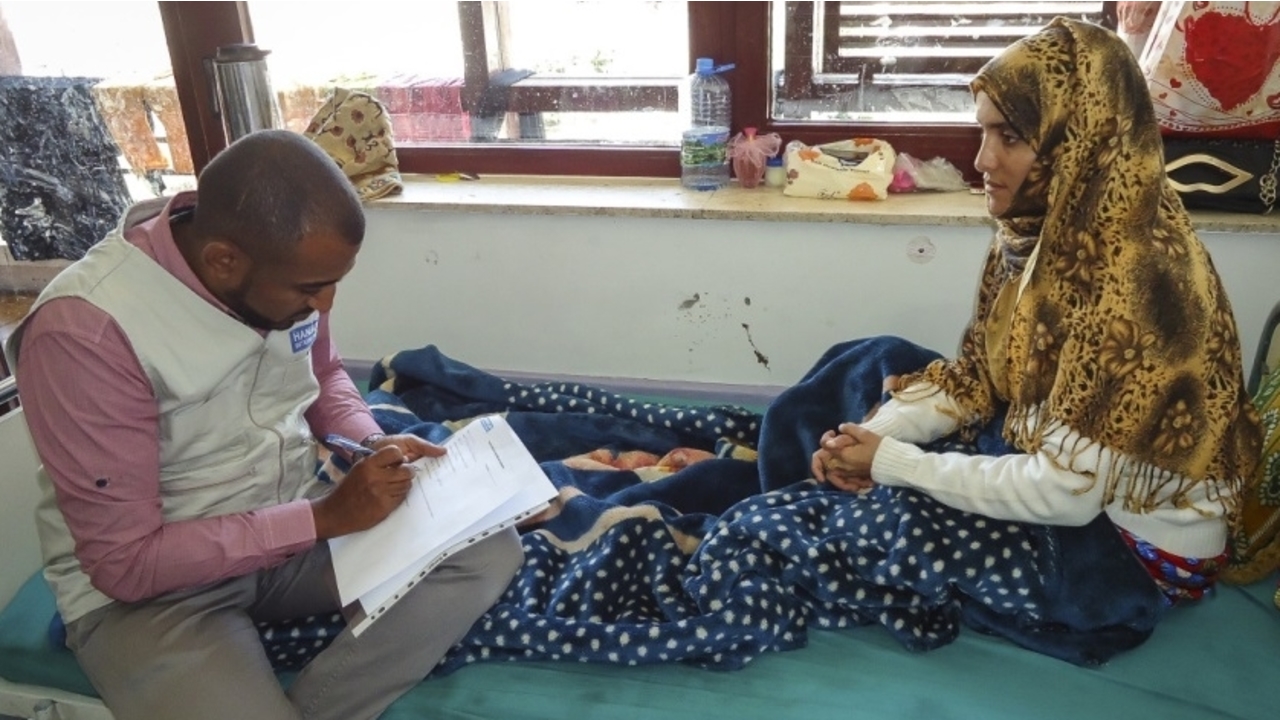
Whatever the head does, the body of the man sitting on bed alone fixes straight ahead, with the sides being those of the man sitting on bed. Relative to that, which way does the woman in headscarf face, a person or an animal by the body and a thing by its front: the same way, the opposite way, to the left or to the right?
the opposite way

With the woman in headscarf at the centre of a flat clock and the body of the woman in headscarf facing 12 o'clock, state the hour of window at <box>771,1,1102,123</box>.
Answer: The window is roughly at 2 o'clock from the woman in headscarf.

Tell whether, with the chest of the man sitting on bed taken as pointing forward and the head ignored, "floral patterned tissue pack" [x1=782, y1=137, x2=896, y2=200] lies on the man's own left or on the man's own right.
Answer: on the man's own left

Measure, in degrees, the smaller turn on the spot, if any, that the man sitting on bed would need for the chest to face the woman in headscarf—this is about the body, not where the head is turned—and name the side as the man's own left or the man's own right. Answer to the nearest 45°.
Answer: approximately 45° to the man's own left

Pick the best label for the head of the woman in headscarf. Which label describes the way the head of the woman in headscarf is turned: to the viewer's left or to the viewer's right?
to the viewer's left

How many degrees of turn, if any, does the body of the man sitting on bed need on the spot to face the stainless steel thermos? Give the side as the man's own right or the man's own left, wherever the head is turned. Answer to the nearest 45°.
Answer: approximately 135° to the man's own left

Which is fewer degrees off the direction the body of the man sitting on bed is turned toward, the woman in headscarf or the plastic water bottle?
the woman in headscarf

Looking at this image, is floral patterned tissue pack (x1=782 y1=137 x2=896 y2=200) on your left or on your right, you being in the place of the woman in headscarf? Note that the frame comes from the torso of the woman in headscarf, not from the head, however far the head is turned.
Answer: on your right

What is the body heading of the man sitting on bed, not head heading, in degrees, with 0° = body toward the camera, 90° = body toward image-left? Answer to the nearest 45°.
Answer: approximately 315°

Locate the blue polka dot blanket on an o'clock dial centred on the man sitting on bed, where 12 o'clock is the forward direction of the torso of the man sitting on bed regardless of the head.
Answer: The blue polka dot blanket is roughly at 11 o'clock from the man sitting on bed.

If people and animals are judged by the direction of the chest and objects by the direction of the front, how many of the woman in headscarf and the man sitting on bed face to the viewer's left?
1

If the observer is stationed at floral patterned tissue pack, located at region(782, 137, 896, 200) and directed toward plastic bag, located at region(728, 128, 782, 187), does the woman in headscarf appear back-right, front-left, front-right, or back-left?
back-left

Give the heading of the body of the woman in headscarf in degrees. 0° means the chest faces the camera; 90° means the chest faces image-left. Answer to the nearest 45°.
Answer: approximately 90°
